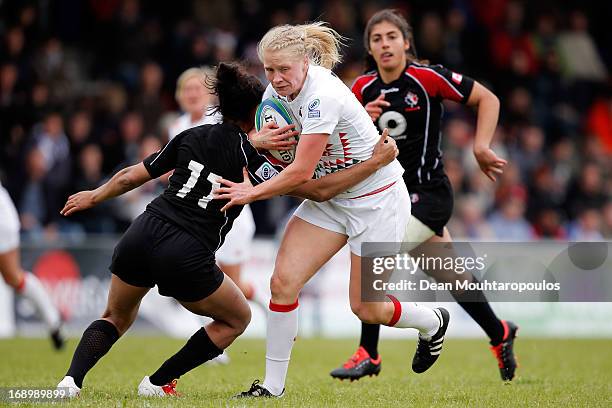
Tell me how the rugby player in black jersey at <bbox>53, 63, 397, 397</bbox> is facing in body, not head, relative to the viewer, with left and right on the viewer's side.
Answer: facing away from the viewer and to the right of the viewer

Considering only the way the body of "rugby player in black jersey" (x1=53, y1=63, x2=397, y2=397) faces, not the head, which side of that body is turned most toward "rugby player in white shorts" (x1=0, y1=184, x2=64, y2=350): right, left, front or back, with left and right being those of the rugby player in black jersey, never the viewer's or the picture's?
left

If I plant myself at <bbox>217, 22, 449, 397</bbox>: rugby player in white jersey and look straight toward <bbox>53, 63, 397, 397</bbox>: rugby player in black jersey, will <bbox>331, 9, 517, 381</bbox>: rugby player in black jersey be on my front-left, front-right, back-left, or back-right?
back-right

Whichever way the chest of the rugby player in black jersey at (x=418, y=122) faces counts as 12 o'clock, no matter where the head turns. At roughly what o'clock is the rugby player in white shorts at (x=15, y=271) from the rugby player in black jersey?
The rugby player in white shorts is roughly at 2 o'clock from the rugby player in black jersey.

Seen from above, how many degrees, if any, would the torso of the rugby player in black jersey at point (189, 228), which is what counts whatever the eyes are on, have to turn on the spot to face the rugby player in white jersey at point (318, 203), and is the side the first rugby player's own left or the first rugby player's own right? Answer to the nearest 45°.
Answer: approximately 45° to the first rugby player's own right

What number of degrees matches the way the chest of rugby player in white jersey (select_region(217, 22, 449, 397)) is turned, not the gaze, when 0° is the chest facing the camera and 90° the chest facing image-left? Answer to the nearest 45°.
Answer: approximately 45°

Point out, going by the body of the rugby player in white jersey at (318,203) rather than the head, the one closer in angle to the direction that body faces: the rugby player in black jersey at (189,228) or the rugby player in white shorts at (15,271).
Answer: the rugby player in black jersey
